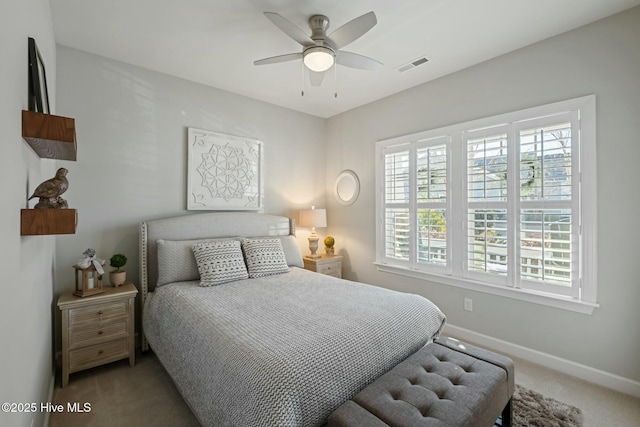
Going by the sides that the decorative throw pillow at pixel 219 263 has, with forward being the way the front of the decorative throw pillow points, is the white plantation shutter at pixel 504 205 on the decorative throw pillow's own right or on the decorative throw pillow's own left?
on the decorative throw pillow's own left

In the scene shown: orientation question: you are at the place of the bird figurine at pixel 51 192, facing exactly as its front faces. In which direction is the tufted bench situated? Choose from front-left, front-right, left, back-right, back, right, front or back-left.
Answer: front-right

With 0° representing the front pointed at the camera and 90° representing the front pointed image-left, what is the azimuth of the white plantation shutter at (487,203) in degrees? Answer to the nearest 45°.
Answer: approximately 45°

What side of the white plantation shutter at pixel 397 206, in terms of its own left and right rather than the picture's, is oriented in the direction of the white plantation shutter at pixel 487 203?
left

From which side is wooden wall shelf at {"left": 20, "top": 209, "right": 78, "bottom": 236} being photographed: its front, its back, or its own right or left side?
right

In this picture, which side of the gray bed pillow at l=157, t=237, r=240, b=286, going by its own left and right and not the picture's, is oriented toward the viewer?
front

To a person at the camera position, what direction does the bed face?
facing the viewer and to the right of the viewer

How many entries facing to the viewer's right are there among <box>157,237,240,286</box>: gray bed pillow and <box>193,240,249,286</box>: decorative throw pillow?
0

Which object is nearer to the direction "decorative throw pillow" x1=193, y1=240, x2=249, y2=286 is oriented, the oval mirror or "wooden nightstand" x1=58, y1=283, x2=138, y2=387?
the wooden nightstand

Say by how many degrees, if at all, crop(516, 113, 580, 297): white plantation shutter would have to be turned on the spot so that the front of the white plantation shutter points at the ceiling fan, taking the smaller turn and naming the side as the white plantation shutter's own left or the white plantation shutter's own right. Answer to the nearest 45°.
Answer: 0° — it already faces it

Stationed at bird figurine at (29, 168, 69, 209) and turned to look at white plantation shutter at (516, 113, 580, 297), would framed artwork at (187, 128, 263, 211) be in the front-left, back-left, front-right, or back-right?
front-left

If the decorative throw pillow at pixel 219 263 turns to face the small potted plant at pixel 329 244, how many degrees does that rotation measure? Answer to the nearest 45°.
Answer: approximately 135° to its left

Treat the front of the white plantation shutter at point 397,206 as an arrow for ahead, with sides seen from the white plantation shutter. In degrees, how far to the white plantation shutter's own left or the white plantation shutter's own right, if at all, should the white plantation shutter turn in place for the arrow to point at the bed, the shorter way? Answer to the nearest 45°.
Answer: approximately 45° to the white plantation shutter's own left

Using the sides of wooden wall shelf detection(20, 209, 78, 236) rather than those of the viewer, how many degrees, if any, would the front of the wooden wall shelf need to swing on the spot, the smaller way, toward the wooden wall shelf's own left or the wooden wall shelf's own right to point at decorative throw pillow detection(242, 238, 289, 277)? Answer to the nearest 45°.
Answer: approximately 45° to the wooden wall shelf's own left
